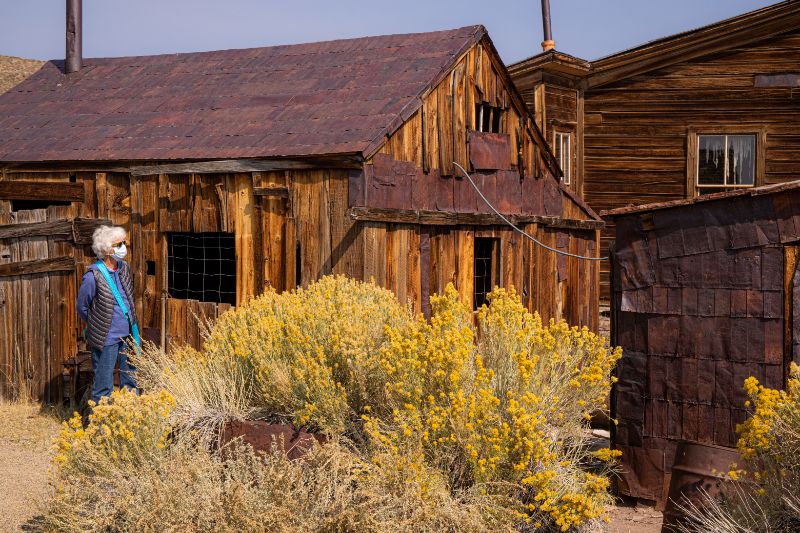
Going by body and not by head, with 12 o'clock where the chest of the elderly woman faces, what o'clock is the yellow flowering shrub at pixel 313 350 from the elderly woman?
The yellow flowering shrub is roughly at 12 o'clock from the elderly woman.

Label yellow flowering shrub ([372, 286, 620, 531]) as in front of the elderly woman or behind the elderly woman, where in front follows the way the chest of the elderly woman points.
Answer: in front

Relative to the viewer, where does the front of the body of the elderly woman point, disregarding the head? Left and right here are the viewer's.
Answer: facing the viewer and to the right of the viewer

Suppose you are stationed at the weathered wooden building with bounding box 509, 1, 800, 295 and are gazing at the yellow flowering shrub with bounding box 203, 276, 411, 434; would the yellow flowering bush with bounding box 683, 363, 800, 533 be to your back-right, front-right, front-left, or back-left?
front-left

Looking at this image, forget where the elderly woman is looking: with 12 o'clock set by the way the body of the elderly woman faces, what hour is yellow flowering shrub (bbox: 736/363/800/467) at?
The yellow flowering shrub is roughly at 12 o'clock from the elderly woman.

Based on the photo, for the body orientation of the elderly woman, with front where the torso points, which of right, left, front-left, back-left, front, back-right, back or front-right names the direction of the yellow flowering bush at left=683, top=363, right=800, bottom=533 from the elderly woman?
front

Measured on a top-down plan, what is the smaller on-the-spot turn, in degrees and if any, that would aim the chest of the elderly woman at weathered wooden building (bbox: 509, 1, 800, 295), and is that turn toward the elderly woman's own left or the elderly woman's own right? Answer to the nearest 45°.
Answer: approximately 90° to the elderly woman's own left

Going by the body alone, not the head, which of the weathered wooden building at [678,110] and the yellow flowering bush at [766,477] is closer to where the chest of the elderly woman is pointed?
the yellow flowering bush

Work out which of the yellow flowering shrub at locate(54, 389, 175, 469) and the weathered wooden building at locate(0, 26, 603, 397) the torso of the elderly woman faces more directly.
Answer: the yellow flowering shrub

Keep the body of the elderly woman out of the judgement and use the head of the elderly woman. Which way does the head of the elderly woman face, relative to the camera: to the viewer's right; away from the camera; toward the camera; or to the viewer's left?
to the viewer's right

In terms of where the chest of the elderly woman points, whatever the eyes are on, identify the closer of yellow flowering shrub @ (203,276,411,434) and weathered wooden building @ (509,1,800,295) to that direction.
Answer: the yellow flowering shrub
